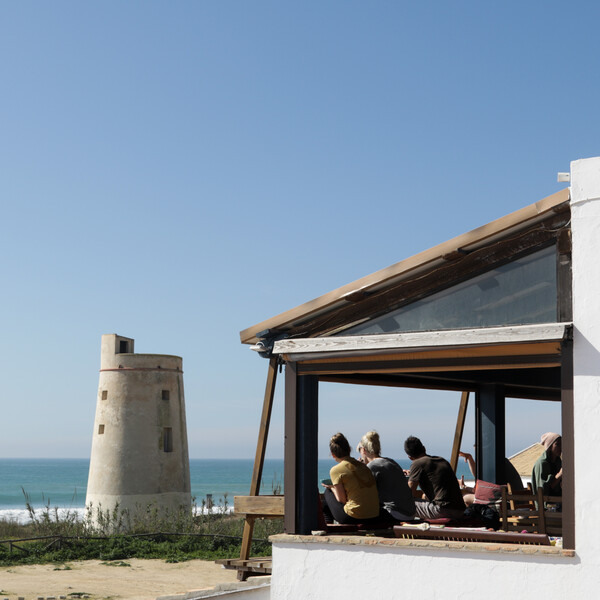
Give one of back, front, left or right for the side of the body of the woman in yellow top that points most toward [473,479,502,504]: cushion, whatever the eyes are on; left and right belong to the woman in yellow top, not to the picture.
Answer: right

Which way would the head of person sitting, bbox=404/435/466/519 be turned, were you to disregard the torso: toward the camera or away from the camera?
away from the camera

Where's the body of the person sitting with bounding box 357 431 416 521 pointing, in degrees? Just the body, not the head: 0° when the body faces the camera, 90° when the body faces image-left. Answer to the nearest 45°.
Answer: approximately 135°
